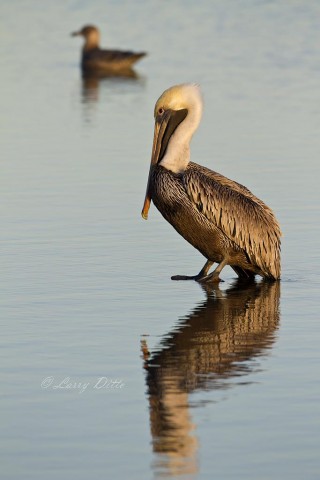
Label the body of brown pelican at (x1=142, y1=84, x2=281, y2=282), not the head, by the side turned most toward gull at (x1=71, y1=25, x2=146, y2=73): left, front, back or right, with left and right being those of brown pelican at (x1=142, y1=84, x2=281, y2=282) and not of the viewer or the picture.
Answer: right

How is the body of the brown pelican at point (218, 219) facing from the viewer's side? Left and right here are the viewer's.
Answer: facing to the left of the viewer

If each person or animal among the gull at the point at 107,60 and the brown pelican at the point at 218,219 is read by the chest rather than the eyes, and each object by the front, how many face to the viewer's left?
2
